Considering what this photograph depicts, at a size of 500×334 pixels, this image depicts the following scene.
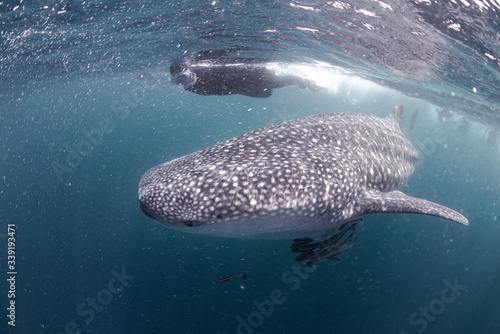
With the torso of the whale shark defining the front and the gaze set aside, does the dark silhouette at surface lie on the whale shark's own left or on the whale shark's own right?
on the whale shark's own right

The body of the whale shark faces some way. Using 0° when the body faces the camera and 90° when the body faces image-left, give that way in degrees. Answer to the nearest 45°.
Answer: approximately 45°
